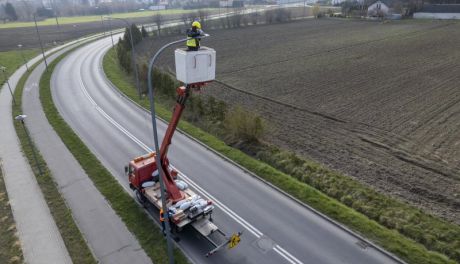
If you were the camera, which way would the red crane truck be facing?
facing away from the viewer and to the left of the viewer

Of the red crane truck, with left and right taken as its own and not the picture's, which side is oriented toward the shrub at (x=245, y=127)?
right
